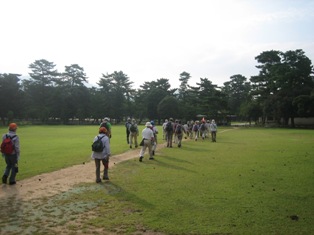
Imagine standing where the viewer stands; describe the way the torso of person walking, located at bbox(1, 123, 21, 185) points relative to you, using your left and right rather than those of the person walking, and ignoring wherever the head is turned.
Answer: facing away from the viewer and to the right of the viewer
